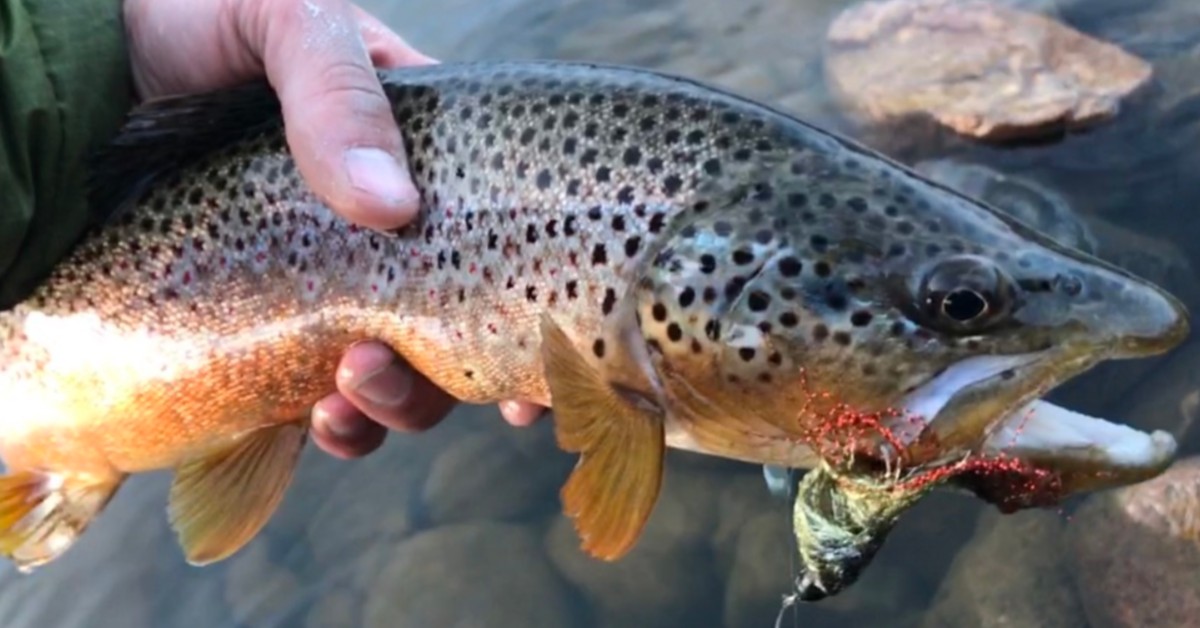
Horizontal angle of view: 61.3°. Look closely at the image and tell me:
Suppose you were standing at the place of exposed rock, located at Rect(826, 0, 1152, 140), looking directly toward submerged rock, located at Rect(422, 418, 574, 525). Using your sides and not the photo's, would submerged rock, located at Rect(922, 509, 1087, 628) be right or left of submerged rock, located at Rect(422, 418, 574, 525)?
left

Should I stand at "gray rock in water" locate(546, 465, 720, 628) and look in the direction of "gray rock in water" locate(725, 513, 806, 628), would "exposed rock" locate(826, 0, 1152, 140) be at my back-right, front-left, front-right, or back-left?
front-left

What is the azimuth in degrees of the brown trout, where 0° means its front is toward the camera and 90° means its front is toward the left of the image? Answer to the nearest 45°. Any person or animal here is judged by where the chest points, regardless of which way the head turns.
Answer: approximately 270°

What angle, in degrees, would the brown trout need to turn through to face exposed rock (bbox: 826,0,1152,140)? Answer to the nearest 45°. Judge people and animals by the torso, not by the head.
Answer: approximately 45° to its left
